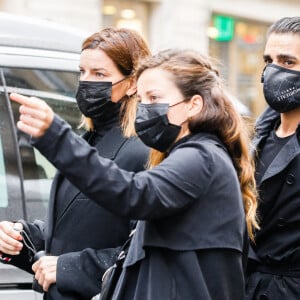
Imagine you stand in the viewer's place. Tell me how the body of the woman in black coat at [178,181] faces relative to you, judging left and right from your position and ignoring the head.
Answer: facing to the left of the viewer

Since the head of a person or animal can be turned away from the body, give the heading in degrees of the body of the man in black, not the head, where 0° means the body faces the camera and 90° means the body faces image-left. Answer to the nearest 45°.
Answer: approximately 45°

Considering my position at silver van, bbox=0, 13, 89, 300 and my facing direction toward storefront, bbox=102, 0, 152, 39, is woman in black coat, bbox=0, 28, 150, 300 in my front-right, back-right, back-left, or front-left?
back-right

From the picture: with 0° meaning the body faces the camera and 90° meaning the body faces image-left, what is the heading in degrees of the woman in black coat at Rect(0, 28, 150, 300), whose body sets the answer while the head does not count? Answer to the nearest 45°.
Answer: approximately 45°

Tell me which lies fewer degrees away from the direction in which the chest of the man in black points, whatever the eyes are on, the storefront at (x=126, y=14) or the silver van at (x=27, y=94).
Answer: the silver van

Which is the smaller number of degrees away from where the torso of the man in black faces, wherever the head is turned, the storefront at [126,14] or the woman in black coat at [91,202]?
the woman in black coat

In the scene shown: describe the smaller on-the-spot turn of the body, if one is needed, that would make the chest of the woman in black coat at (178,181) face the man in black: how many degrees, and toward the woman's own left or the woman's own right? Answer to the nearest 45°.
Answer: approximately 135° to the woman's own right

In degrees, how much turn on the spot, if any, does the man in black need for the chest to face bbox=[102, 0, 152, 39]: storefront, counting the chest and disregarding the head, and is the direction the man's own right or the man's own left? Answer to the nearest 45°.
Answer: approximately 135° to the man's own right
